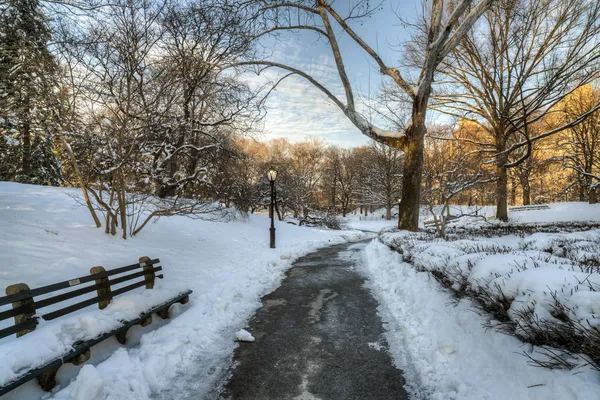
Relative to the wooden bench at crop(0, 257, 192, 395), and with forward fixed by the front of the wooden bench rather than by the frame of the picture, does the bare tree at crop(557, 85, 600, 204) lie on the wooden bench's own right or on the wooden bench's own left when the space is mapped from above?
on the wooden bench's own left

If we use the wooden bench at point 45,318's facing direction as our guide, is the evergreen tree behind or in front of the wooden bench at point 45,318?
behind

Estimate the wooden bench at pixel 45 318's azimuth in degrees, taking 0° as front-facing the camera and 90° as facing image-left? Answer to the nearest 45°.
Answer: approximately 315°

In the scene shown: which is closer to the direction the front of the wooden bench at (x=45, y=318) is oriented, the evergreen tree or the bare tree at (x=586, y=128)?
the bare tree
